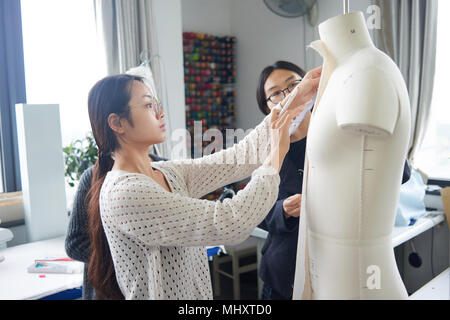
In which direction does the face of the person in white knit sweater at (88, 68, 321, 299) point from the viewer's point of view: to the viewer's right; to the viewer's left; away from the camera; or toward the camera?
to the viewer's right

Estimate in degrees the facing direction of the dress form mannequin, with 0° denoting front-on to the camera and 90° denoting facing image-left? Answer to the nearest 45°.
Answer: approximately 90°

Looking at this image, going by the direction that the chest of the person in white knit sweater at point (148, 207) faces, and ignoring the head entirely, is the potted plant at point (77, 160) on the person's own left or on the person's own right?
on the person's own left

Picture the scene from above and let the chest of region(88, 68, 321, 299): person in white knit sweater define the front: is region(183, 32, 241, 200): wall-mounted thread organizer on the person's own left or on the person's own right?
on the person's own left

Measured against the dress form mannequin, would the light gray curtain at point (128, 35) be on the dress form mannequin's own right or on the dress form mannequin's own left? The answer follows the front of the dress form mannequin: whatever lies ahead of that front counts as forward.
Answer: on the dress form mannequin's own right

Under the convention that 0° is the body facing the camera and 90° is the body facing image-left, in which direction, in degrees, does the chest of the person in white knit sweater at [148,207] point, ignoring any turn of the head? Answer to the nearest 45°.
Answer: approximately 270°

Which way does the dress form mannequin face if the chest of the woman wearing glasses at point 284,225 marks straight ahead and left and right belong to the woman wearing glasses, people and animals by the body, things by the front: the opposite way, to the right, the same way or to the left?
to the right

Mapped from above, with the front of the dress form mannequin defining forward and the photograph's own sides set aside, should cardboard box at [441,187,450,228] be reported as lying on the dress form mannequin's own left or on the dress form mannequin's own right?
on the dress form mannequin's own right
